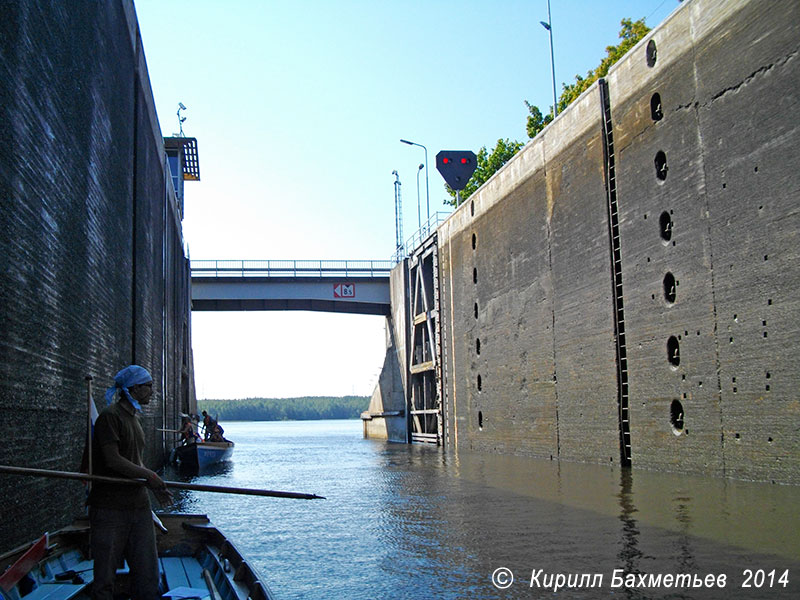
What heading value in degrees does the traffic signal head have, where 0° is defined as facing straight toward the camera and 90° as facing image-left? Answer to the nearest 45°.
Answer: approximately 0°

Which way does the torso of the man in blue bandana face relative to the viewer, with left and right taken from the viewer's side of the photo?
facing to the right of the viewer

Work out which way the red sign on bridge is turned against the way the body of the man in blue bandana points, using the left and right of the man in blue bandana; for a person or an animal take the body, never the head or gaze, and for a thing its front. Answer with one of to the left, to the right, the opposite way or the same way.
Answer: to the right

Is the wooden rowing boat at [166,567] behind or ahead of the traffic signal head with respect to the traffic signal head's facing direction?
ahead

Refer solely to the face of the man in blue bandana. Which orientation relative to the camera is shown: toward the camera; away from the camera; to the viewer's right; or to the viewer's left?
to the viewer's right

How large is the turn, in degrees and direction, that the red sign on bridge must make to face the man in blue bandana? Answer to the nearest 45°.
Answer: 0° — it already faces them

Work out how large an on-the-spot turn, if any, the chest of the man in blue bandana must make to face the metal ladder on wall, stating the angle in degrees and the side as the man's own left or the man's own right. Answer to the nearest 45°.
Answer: approximately 45° to the man's own left

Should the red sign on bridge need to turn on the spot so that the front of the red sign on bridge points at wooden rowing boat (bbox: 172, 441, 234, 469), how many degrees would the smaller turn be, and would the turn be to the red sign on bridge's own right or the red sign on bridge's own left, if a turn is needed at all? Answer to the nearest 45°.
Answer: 0° — it already faces it

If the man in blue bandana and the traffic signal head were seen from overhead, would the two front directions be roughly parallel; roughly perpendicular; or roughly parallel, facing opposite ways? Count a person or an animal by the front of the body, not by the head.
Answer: roughly perpendicular
